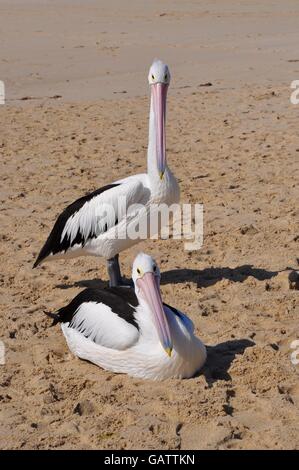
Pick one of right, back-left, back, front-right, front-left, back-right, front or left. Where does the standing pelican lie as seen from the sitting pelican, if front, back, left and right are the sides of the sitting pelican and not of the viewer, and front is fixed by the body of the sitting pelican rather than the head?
back-left

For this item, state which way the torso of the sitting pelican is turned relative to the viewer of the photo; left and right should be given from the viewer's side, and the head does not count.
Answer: facing the viewer and to the right of the viewer
